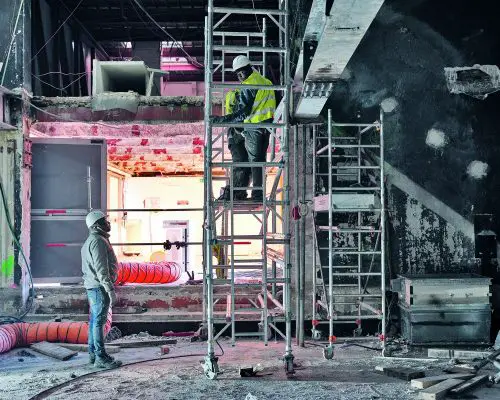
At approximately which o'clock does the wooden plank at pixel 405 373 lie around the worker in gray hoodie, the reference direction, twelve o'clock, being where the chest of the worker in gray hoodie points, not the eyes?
The wooden plank is roughly at 1 o'clock from the worker in gray hoodie.

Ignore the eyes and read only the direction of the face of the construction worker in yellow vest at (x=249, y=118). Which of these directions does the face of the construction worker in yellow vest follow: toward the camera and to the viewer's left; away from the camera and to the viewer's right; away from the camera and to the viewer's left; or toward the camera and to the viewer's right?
toward the camera and to the viewer's left

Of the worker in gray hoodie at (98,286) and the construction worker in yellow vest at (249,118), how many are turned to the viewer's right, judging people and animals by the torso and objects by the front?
1

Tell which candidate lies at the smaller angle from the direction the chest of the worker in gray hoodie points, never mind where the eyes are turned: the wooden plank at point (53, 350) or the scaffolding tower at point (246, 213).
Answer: the scaffolding tower

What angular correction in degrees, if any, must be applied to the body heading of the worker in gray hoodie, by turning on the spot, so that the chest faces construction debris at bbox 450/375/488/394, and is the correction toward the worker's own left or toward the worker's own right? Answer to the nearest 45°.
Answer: approximately 45° to the worker's own right

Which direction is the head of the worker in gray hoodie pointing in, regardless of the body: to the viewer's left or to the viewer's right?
to the viewer's right

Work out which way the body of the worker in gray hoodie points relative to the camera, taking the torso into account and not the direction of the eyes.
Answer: to the viewer's right

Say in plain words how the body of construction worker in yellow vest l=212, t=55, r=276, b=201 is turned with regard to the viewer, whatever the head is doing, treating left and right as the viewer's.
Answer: facing the viewer and to the left of the viewer
